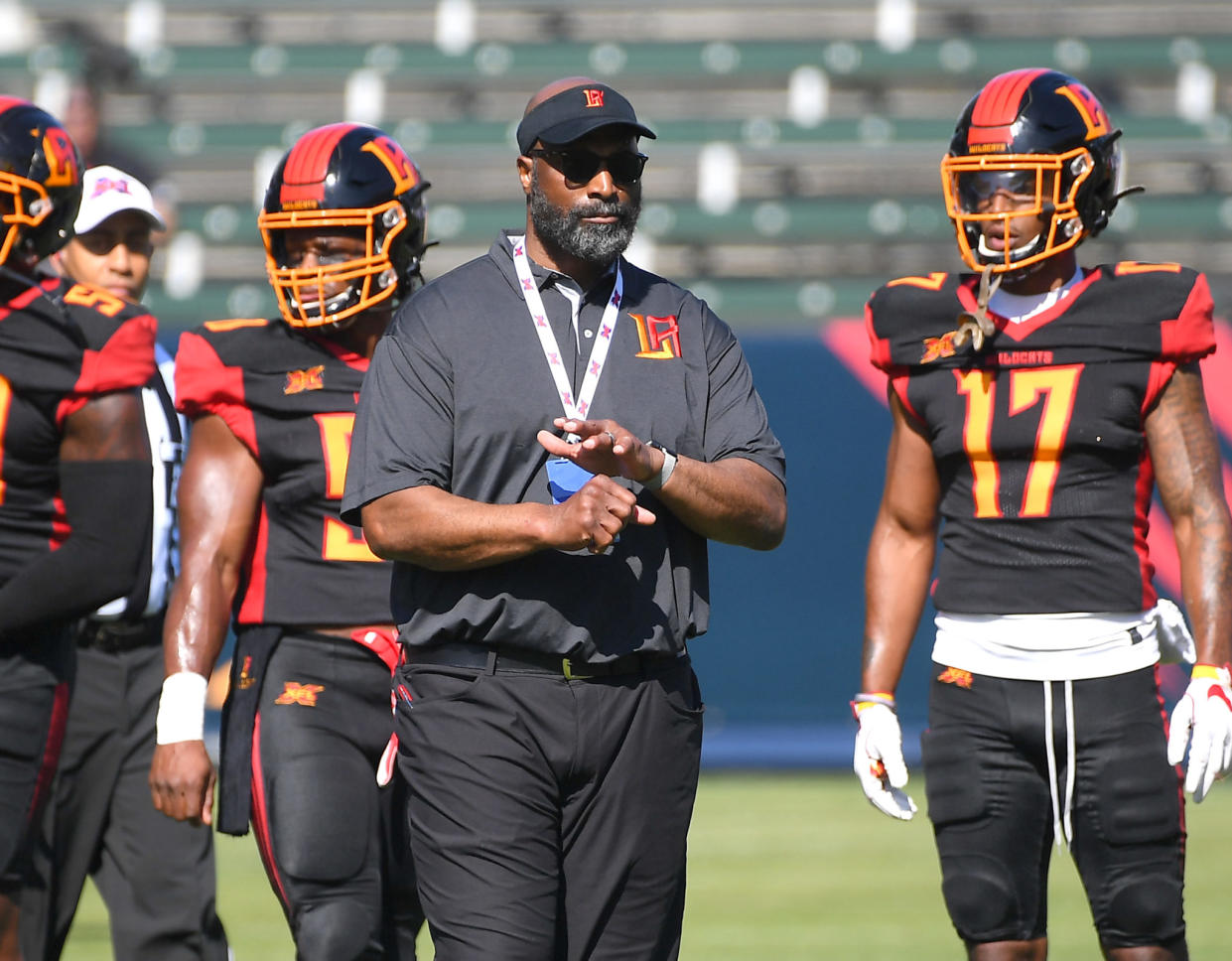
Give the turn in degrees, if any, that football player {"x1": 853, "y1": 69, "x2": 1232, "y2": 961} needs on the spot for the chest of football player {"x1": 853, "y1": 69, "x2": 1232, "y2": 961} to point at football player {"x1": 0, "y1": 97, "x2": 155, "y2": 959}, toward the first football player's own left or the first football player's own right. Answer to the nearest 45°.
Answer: approximately 90° to the first football player's own right

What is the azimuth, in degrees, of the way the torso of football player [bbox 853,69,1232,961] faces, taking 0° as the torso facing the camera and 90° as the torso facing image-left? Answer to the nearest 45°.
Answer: approximately 0°

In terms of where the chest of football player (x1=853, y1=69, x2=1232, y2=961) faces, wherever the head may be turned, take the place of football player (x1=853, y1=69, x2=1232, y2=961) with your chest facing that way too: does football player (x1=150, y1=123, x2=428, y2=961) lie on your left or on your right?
on your right

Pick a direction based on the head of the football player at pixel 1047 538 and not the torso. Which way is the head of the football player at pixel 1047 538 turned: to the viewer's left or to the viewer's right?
to the viewer's left

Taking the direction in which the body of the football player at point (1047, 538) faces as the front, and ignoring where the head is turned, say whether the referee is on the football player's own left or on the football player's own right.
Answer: on the football player's own right
